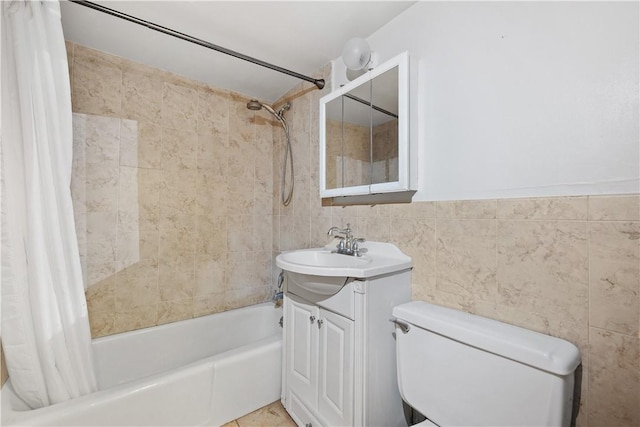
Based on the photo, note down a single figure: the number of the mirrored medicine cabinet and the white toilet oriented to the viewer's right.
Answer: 0

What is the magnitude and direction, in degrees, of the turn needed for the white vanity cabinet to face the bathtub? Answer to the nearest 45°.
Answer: approximately 45° to its right

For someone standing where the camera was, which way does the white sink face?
facing the viewer and to the left of the viewer

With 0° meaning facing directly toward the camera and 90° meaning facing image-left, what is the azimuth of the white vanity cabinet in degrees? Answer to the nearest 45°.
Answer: approximately 45°
